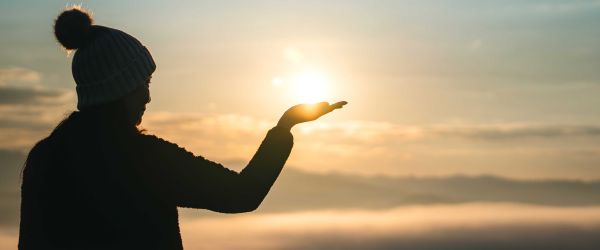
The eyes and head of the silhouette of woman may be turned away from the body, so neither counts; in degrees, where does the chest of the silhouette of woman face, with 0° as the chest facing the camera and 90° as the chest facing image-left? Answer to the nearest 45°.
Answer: approximately 225°
